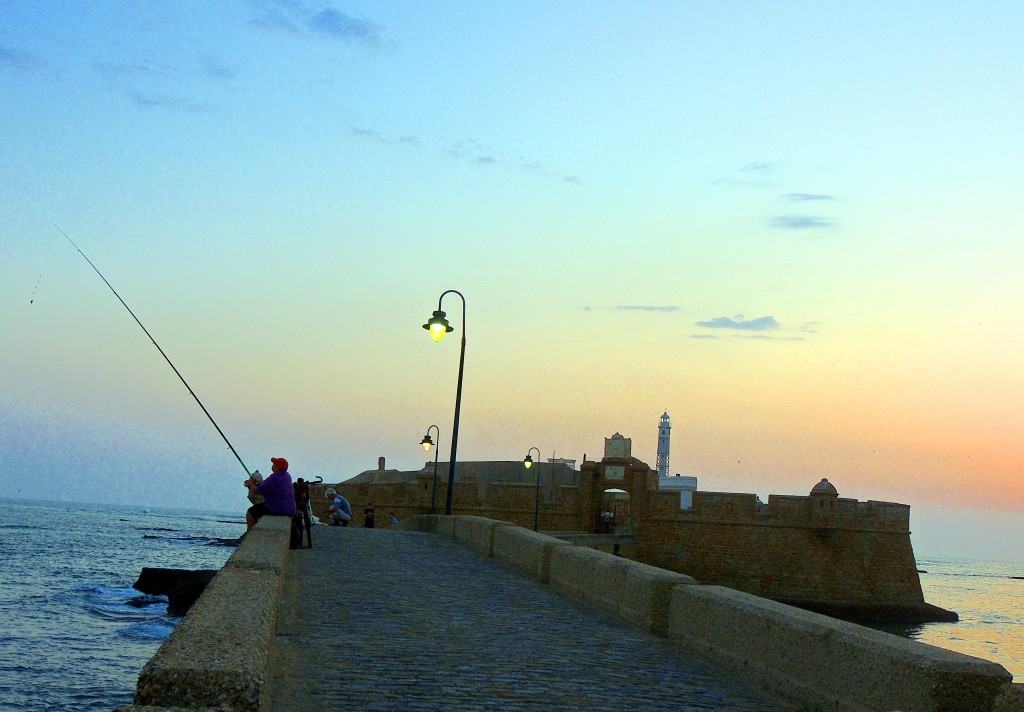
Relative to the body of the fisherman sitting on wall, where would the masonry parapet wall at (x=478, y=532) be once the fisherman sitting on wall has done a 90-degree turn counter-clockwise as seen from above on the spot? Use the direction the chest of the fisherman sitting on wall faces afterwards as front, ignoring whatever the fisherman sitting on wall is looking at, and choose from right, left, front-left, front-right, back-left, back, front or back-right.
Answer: back-left

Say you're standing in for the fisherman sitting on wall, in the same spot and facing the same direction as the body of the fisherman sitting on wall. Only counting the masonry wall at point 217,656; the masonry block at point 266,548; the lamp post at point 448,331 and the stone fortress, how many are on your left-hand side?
2

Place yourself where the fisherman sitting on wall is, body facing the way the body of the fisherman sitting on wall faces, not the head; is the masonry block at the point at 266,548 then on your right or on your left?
on your left

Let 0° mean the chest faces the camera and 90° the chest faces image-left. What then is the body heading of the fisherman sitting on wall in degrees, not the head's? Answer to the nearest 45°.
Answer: approximately 90°

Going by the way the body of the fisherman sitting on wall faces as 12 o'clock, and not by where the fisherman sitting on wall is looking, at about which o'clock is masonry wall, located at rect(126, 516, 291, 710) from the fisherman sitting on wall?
The masonry wall is roughly at 9 o'clock from the fisherman sitting on wall.

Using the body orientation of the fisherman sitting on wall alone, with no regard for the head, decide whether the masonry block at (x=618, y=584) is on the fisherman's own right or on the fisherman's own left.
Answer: on the fisherman's own left

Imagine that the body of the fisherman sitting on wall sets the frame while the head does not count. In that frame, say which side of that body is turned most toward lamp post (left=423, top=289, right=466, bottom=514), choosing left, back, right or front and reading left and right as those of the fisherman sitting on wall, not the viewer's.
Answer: right

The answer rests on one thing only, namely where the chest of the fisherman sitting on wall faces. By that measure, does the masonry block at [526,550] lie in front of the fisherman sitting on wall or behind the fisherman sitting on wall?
behind
